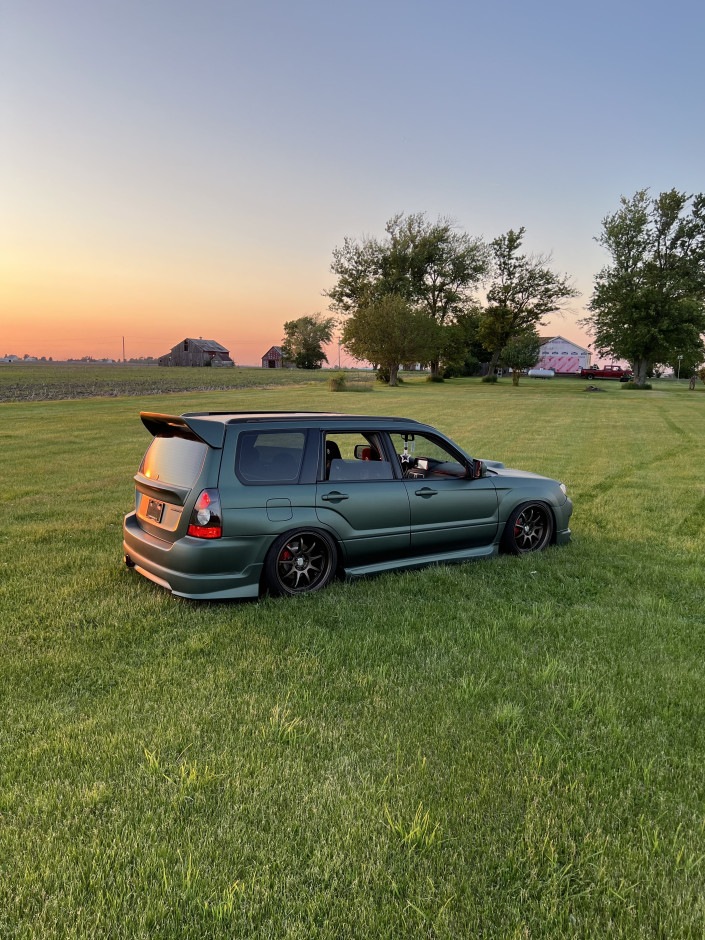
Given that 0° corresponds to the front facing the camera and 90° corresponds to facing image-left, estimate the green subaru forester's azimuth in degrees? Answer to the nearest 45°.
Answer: approximately 225°
